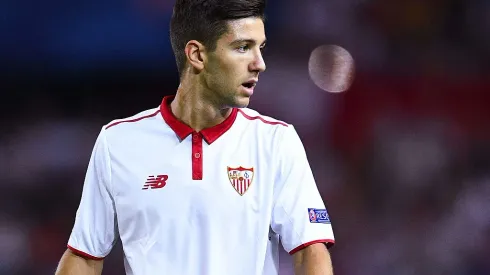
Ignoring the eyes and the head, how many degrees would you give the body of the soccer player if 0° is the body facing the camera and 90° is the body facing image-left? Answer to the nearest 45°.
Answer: approximately 0°
